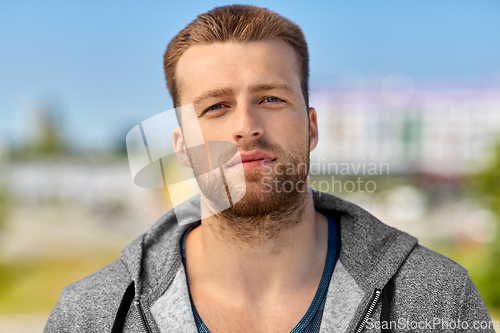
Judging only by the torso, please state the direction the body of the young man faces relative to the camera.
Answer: toward the camera
